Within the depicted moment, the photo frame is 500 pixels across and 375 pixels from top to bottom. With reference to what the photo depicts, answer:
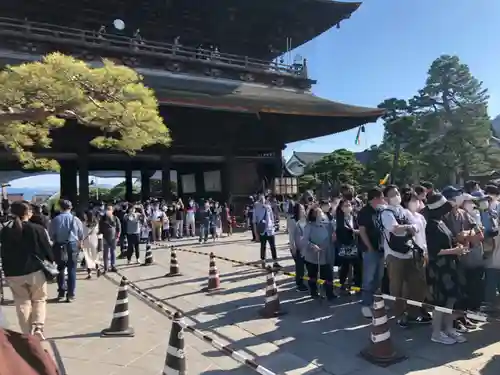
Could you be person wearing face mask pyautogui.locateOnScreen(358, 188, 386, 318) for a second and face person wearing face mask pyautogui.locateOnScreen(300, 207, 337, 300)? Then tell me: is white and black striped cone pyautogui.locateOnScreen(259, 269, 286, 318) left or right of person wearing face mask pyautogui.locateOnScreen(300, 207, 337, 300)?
left

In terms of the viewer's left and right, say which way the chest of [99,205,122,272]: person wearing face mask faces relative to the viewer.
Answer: facing the viewer

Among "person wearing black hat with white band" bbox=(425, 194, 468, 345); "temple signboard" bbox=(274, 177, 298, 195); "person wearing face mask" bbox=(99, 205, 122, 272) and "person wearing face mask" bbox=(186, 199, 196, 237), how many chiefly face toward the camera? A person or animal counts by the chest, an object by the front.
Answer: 3

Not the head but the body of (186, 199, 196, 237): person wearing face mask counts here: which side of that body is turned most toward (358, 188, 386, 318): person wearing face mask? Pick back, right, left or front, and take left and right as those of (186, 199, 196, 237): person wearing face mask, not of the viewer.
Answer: front

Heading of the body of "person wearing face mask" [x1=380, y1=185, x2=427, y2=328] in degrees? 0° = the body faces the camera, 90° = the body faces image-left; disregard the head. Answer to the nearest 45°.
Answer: approximately 315°

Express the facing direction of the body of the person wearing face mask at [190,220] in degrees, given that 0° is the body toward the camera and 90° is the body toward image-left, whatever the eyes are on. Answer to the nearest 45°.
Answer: approximately 0°

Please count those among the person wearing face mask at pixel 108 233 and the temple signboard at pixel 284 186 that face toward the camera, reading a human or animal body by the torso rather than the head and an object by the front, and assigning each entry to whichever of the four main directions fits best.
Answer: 2

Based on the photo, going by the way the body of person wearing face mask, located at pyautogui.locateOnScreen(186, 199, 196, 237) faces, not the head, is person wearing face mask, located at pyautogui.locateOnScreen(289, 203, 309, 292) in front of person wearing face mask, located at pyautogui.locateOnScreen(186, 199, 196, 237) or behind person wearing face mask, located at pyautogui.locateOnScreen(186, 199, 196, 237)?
in front

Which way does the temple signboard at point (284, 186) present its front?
toward the camera

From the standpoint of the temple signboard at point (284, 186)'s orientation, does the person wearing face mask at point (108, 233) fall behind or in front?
in front

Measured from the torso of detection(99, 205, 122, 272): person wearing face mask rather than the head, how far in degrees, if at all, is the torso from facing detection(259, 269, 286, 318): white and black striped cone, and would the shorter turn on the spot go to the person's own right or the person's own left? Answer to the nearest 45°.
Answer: approximately 45° to the person's own left

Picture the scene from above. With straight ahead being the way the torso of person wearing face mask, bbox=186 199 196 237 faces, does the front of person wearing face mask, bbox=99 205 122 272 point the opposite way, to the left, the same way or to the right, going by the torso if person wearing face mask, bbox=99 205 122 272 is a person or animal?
the same way

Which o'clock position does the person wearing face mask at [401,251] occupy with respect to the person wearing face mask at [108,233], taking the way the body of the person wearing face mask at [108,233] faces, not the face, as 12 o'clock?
the person wearing face mask at [401,251] is roughly at 11 o'clock from the person wearing face mask at [108,233].

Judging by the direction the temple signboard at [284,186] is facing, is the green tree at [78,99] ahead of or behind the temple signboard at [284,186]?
ahead
